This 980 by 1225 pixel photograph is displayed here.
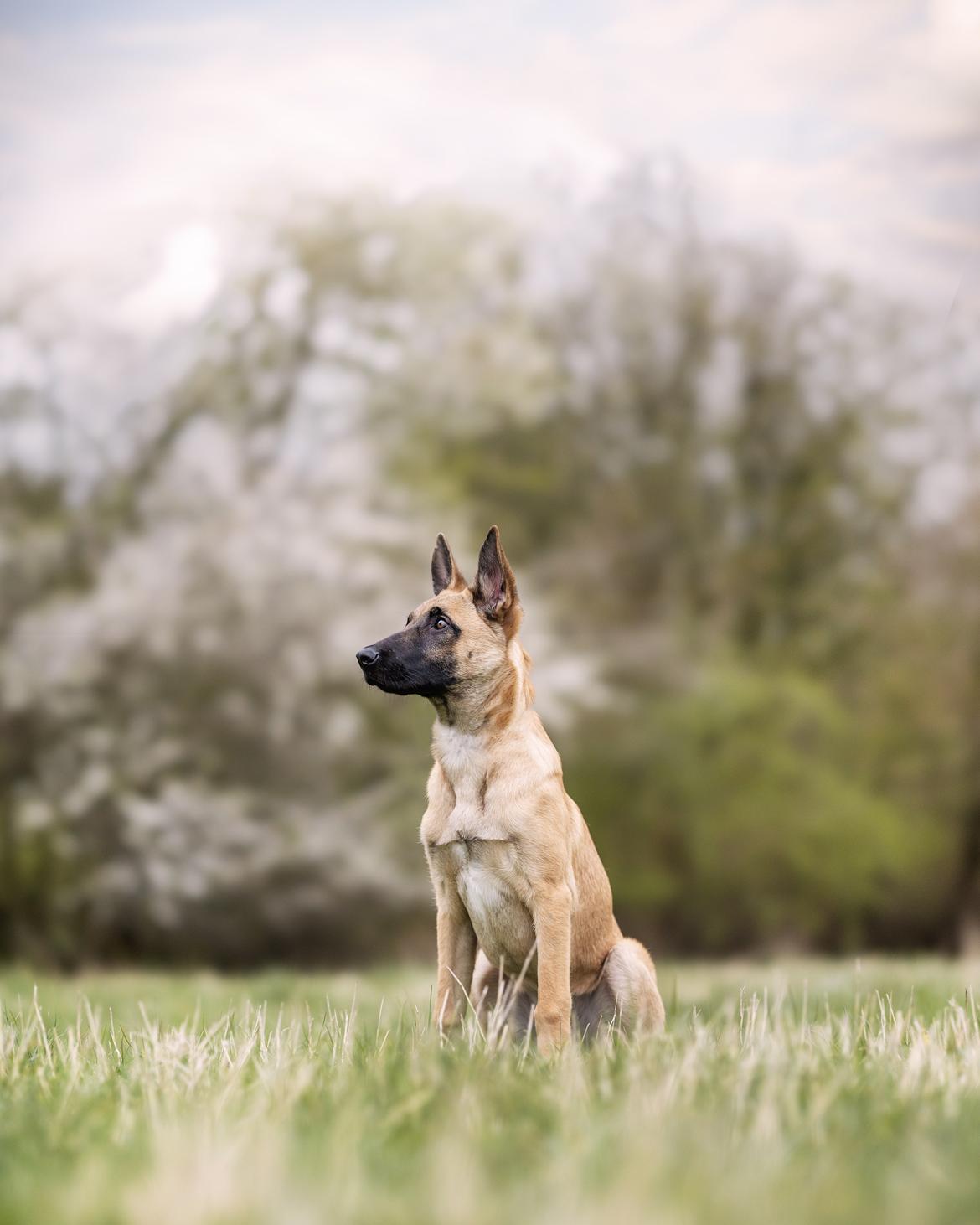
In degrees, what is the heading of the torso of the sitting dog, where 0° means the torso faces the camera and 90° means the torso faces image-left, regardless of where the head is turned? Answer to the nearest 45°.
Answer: approximately 45°
